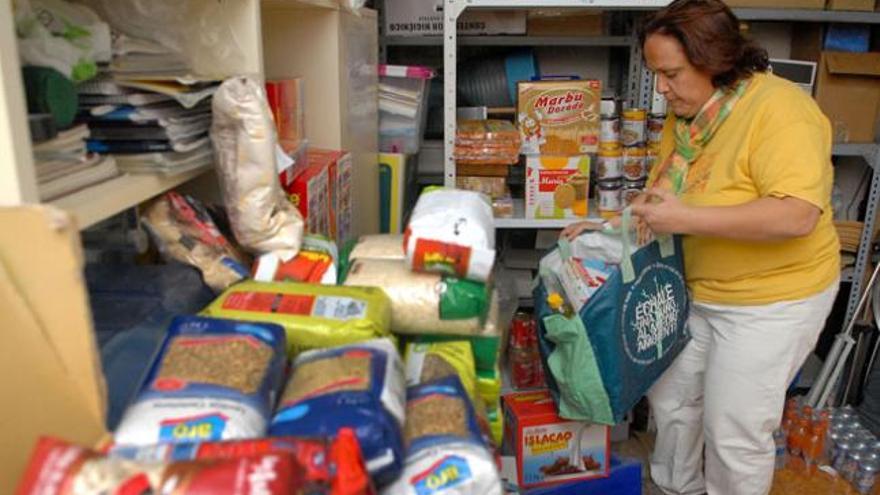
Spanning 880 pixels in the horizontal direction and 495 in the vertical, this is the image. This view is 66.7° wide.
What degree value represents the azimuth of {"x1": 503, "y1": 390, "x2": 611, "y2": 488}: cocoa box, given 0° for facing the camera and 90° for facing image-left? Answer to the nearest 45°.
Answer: approximately 0°

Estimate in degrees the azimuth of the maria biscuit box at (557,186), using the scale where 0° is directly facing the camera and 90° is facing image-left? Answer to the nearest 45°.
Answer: approximately 0°

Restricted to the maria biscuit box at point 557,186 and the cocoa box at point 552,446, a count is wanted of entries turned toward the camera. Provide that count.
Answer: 2

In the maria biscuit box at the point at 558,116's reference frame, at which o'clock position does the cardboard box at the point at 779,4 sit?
The cardboard box is roughly at 8 o'clock from the maria biscuit box.
